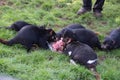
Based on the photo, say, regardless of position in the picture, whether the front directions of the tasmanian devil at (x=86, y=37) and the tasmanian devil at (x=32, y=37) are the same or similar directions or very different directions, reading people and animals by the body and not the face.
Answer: very different directions

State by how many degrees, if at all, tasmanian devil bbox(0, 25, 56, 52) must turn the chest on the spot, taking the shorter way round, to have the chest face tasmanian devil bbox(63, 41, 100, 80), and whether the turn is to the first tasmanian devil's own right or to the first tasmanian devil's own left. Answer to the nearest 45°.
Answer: approximately 45° to the first tasmanian devil's own right

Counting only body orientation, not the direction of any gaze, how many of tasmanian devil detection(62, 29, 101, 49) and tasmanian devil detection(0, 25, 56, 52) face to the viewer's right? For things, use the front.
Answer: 1

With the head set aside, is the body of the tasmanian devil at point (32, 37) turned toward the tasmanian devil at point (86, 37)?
yes

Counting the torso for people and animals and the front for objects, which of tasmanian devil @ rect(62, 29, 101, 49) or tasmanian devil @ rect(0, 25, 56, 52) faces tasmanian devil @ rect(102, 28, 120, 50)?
tasmanian devil @ rect(0, 25, 56, 52)

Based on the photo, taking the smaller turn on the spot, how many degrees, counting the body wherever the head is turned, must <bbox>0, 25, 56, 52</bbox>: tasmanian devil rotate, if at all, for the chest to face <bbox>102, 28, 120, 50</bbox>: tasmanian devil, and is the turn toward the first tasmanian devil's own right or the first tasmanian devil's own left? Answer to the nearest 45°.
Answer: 0° — it already faces it

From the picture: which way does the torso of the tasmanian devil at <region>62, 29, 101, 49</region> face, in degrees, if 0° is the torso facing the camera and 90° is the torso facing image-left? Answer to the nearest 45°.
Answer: approximately 90°

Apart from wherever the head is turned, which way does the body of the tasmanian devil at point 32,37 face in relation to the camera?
to the viewer's right

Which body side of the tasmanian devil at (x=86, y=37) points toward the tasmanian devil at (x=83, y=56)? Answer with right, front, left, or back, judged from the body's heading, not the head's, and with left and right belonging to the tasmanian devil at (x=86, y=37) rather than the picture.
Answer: left
